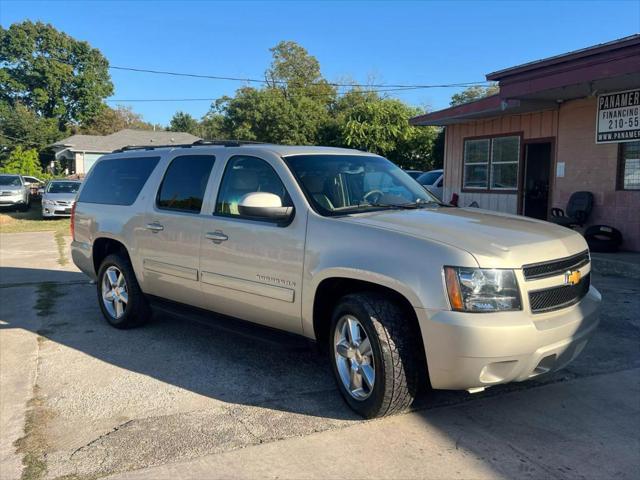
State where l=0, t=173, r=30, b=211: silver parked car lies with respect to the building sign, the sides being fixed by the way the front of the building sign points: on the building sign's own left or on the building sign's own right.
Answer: on the building sign's own right

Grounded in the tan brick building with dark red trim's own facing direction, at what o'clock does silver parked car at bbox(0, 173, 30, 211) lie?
The silver parked car is roughly at 2 o'clock from the tan brick building with dark red trim.

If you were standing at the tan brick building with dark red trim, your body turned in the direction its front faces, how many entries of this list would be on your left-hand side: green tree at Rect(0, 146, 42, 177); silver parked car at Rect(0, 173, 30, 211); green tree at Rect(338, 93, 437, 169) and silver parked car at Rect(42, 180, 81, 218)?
0

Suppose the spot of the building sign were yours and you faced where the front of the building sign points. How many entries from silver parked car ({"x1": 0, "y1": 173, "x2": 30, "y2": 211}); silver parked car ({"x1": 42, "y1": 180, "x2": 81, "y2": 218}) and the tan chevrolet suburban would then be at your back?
0

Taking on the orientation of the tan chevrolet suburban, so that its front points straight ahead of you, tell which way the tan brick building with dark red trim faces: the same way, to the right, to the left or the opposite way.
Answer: to the right

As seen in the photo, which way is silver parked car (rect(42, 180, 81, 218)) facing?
toward the camera

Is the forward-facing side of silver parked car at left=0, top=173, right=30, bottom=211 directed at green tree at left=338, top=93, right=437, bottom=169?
no

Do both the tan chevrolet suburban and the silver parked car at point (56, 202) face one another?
no

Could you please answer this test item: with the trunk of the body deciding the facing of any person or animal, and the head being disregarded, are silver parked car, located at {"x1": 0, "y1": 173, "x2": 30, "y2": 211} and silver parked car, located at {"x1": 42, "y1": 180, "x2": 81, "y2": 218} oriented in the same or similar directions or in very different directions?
same or similar directions

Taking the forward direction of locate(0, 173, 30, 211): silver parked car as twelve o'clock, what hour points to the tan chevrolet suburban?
The tan chevrolet suburban is roughly at 12 o'clock from the silver parked car.

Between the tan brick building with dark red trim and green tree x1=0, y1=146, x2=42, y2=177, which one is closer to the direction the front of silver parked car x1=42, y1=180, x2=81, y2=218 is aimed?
the tan brick building with dark red trim

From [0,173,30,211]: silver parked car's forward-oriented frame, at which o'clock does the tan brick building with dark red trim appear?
The tan brick building with dark red trim is roughly at 11 o'clock from the silver parked car.

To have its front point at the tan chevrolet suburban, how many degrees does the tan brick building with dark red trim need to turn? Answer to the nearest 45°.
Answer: approximately 45° to its left

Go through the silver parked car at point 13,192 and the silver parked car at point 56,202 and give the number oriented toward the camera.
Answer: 2

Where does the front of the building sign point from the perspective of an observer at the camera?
facing the viewer and to the left of the viewer

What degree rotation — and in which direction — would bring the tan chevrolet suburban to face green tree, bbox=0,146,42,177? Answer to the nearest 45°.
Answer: approximately 180°

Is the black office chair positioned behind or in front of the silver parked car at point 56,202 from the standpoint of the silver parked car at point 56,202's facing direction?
in front

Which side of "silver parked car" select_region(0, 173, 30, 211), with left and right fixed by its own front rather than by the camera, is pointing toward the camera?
front

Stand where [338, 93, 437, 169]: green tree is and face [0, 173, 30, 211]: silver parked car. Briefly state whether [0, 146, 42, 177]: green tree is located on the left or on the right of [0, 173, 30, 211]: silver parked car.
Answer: right

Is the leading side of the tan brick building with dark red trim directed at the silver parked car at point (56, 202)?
no
